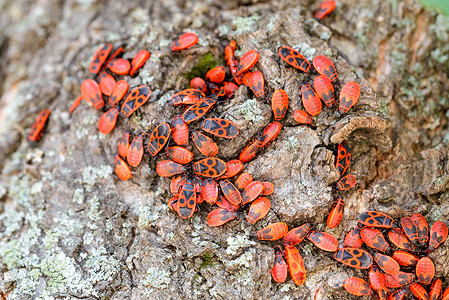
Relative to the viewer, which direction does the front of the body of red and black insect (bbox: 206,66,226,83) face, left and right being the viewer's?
facing to the left of the viewer

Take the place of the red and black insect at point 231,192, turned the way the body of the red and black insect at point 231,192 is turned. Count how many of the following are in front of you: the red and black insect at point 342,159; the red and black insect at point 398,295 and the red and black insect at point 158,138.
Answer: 1

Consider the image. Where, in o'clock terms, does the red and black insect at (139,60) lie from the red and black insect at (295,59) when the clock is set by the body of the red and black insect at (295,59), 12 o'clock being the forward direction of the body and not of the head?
the red and black insect at (139,60) is roughly at 5 o'clock from the red and black insect at (295,59).

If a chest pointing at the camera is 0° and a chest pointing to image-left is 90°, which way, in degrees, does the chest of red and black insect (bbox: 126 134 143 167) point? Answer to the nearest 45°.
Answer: approximately 180°
